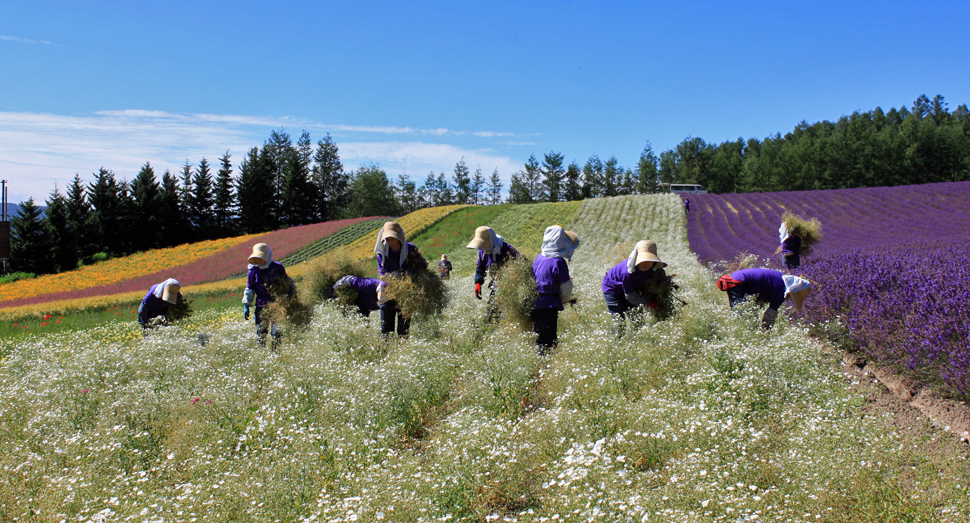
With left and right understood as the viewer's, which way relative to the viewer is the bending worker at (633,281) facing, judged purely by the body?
facing the viewer and to the right of the viewer

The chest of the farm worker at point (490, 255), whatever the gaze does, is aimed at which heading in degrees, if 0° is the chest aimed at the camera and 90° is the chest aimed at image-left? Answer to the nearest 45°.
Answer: approximately 45°

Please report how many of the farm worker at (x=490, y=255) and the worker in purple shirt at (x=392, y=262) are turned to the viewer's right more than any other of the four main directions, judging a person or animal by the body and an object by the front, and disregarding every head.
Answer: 0

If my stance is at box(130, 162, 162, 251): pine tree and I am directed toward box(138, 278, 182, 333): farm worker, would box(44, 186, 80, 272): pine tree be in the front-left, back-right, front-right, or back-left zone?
front-right

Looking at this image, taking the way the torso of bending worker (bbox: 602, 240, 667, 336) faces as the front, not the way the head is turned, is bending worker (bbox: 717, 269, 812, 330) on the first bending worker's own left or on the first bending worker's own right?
on the first bending worker's own left

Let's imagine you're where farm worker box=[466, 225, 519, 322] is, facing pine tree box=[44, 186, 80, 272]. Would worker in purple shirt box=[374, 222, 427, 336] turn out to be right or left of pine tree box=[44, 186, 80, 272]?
left

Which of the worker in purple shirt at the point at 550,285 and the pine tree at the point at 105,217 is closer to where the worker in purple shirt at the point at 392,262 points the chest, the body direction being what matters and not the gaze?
the worker in purple shirt

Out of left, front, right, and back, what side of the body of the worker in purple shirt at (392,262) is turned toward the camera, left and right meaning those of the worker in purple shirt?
front

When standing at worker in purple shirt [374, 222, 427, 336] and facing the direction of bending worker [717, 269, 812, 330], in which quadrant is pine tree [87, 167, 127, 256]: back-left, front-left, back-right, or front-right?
back-left

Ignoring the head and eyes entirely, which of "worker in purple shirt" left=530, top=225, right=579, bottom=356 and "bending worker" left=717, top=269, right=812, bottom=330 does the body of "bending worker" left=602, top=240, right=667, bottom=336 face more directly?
the bending worker

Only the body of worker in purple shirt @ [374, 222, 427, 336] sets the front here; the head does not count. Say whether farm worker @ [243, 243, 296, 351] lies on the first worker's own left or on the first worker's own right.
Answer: on the first worker's own right

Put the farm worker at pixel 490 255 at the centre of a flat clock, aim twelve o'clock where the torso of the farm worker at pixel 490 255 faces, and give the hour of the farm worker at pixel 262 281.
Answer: the farm worker at pixel 262 281 is roughly at 2 o'clock from the farm worker at pixel 490 255.

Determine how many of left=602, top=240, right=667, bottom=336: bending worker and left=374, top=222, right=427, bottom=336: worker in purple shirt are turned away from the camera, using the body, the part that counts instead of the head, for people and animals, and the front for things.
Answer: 0
